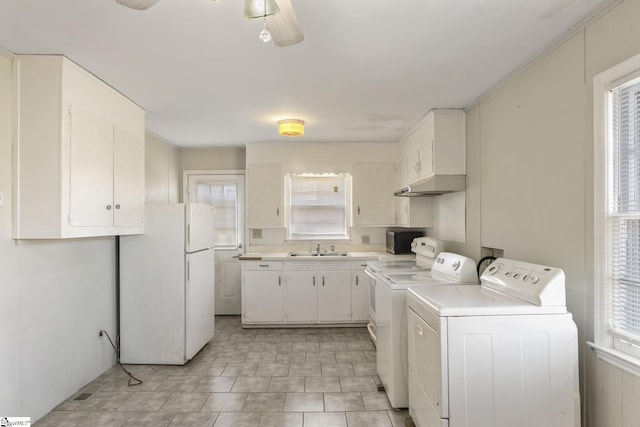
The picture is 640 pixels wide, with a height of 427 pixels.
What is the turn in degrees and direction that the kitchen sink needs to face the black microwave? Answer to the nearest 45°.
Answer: approximately 90° to its left

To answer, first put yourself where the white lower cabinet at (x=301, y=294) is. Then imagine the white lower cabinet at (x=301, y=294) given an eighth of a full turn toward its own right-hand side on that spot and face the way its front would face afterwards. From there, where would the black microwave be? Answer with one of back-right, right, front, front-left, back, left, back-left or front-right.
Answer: back-left

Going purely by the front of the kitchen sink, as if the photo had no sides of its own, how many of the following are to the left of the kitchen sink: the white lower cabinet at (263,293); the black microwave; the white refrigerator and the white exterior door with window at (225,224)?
1

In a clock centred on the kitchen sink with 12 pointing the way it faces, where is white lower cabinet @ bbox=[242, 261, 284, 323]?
The white lower cabinet is roughly at 2 o'clock from the kitchen sink.

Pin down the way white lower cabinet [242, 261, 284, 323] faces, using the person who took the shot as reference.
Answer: facing the viewer

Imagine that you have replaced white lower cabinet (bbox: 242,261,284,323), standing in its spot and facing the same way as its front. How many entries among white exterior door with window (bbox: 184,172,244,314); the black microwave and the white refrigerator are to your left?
1

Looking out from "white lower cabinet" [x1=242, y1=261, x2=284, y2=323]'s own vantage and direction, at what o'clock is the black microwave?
The black microwave is roughly at 9 o'clock from the white lower cabinet.

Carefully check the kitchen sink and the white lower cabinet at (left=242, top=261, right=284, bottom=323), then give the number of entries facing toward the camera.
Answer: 2

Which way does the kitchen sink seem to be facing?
toward the camera

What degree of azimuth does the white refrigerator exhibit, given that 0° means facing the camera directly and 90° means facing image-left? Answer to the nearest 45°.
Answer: approximately 315°

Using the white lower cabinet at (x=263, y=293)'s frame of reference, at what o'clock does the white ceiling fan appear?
The white ceiling fan is roughly at 12 o'clock from the white lower cabinet.

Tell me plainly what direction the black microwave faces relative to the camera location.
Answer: facing the viewer and to the left of the viewer

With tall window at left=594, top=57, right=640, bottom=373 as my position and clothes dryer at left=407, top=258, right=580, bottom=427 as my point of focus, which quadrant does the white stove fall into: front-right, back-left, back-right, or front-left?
front-right

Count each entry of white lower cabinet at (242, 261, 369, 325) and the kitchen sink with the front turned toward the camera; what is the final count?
2

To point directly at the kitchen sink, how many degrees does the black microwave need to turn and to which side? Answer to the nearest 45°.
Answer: approximately 45° to its right
